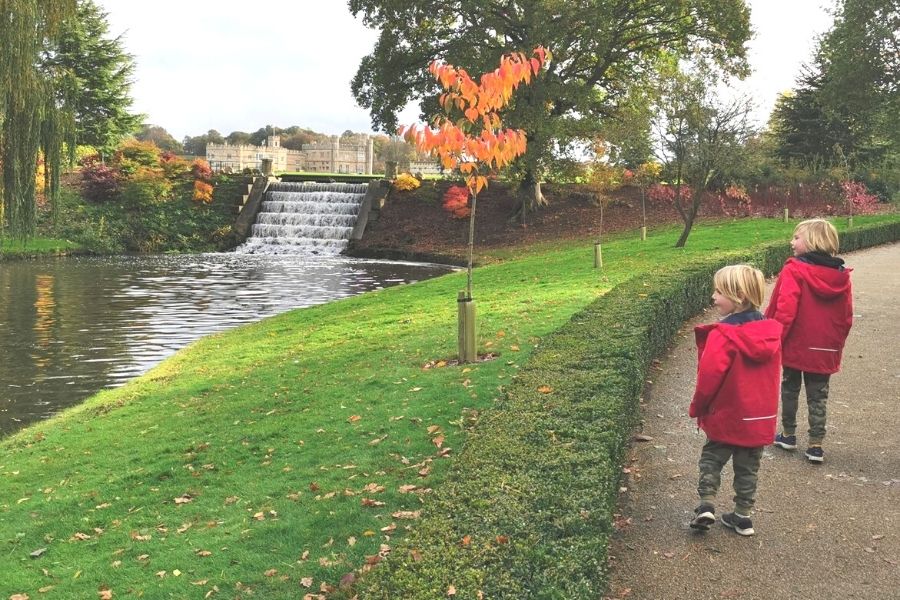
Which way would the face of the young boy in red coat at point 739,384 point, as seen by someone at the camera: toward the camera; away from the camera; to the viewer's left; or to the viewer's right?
to the viewer's left

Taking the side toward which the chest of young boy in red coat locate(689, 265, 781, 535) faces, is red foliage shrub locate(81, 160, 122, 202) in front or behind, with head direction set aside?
in front

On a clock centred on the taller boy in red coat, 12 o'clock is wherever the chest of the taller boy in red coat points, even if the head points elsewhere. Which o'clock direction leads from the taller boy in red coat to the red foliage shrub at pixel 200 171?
The red foliage shrub is roughly at 12 o'clock from the taller boy in red coat.

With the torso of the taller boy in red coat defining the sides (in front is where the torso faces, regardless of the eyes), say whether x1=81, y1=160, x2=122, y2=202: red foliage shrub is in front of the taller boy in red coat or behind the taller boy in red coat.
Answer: in front

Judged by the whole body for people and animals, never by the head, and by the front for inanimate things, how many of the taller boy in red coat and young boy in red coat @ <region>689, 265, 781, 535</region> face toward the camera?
0

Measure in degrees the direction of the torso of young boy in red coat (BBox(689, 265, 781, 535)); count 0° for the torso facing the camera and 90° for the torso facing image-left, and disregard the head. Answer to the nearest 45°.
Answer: approximately 135°

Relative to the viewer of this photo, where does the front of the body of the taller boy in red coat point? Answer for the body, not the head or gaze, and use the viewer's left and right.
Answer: facing away from the viewer and to the left of the viewer

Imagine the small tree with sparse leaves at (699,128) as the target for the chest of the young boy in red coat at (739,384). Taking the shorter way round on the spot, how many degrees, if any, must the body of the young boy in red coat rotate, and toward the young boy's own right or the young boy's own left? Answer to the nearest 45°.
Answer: approximately 45° to the young boy's own right

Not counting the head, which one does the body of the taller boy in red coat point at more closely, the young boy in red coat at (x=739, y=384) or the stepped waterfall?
the stepped waterfall

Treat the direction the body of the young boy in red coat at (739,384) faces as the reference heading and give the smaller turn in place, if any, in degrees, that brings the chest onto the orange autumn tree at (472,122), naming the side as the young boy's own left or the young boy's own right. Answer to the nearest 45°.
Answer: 0° — they already face it

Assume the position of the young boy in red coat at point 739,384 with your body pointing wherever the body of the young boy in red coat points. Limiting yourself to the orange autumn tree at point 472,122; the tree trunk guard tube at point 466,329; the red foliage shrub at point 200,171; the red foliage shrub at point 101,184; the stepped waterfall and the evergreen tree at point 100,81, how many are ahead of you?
6

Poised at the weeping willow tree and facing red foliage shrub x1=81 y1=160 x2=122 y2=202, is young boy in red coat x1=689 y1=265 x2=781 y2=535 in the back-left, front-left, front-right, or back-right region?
back-right

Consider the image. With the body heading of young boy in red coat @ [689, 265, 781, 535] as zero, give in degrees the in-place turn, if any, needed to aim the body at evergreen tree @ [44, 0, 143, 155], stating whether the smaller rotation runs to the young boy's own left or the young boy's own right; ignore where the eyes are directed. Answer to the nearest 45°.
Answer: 0° — they already face it

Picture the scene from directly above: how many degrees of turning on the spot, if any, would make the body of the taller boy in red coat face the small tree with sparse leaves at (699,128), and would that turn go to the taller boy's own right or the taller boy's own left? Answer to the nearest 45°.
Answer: approximately 45° to the taller boy's own right
